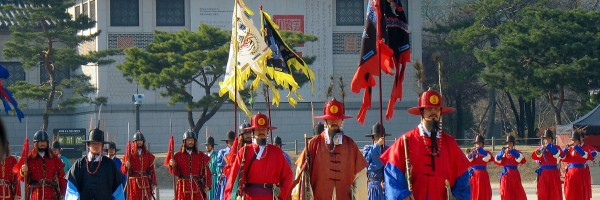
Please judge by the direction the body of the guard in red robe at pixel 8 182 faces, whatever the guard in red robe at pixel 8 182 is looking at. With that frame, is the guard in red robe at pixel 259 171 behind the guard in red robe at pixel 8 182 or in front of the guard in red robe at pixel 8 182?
in front

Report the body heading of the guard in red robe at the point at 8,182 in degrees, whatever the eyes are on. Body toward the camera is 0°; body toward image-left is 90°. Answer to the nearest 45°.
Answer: approximately 0°

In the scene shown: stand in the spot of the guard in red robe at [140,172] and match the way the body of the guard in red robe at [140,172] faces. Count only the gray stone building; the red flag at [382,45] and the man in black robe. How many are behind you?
1

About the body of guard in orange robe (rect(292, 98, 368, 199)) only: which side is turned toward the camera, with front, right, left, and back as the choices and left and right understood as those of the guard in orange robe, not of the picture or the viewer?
front

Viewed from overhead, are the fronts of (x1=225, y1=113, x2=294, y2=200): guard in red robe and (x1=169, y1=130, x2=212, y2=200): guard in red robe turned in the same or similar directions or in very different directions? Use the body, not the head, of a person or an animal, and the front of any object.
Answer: same or similar directions

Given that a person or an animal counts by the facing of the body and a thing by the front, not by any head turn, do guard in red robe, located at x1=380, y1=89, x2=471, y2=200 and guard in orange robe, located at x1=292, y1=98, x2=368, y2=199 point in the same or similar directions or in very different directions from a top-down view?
same or similar directions

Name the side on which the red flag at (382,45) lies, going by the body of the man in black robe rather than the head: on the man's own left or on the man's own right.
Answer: on the man's own left

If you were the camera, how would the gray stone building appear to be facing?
facing the viewer

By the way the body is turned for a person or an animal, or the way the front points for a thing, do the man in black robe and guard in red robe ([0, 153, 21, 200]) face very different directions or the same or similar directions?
same or similar directions

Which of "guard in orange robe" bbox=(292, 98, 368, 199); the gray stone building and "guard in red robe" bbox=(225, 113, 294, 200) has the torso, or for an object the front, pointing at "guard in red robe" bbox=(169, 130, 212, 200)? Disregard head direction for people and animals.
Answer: the gray stone building

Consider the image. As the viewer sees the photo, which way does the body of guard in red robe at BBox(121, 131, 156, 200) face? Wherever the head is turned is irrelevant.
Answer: toward the camera

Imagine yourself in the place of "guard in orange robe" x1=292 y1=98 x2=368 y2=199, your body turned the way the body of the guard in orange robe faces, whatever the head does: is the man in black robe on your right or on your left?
on your right

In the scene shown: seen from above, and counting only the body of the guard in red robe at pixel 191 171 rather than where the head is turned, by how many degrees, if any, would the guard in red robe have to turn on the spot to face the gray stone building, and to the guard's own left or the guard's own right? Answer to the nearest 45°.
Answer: approximately 180°

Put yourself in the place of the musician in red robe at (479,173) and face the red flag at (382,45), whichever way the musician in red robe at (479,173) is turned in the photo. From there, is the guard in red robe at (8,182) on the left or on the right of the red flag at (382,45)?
right

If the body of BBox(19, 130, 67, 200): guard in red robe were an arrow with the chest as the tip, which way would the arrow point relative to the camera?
toward the camera
